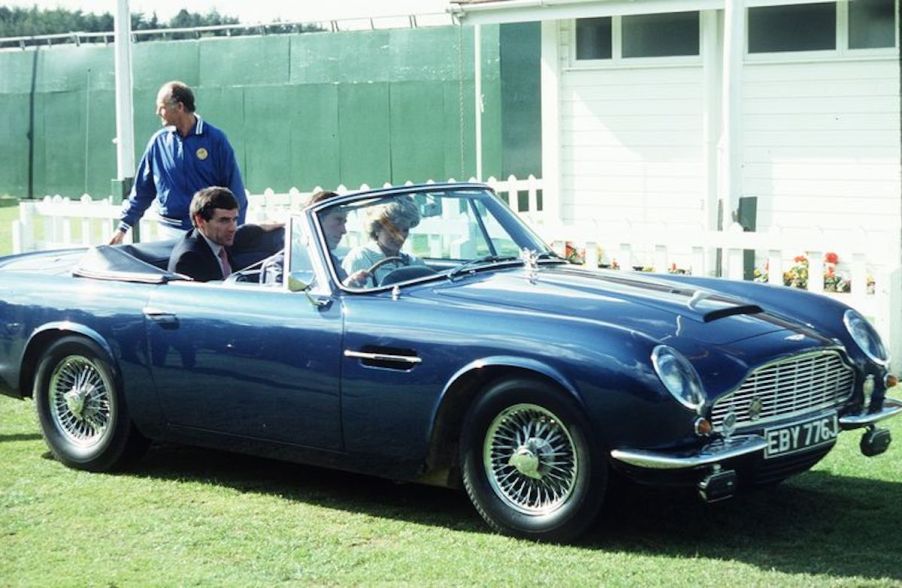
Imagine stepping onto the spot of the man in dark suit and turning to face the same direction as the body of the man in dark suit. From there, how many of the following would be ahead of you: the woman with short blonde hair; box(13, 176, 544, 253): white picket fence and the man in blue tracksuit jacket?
1

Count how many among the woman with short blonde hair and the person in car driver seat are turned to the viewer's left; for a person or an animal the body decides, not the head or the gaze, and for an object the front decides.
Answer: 0

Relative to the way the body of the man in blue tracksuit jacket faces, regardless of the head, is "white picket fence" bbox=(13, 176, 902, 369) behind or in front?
behind

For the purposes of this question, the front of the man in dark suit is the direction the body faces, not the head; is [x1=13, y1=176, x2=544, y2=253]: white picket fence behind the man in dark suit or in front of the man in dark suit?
behind

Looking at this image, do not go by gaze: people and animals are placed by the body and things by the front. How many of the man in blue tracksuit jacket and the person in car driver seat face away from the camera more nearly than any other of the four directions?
0

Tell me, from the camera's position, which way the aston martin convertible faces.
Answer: facing the viewer and to the right of the viewer

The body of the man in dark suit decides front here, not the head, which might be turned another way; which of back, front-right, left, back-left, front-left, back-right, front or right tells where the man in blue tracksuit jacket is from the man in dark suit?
back-left

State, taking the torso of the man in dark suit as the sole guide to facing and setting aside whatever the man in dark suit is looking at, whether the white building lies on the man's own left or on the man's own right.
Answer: on the man's own left

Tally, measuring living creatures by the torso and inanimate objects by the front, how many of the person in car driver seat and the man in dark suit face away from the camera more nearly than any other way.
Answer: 0

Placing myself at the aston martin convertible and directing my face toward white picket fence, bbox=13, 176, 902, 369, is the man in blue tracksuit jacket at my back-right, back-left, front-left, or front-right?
front-left

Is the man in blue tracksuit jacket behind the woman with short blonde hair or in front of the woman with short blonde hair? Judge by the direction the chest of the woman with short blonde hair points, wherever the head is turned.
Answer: behind
